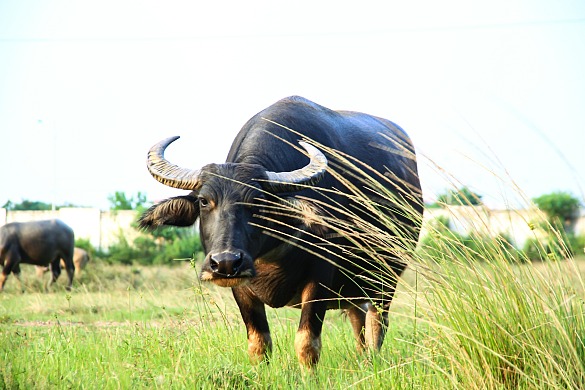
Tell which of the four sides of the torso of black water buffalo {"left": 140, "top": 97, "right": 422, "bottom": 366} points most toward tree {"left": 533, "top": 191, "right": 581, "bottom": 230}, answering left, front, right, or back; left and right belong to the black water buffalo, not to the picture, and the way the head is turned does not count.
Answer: back

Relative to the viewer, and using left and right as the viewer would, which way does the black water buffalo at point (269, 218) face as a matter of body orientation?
facing the viewer and to the left of the viewer

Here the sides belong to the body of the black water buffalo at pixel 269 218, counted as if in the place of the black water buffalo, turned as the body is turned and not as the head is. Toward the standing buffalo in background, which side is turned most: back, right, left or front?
right

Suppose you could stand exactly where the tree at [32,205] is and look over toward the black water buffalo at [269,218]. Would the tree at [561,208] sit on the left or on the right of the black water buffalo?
left

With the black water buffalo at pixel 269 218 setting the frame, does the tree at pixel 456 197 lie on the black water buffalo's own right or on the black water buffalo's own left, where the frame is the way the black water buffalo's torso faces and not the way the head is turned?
on the black water buffalo's own left
